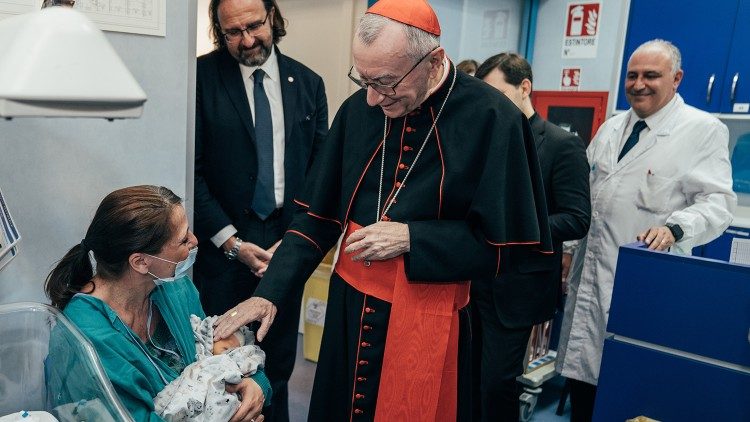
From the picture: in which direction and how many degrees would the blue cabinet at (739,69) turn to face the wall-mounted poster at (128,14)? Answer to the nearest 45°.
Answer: approximately 45° to its right

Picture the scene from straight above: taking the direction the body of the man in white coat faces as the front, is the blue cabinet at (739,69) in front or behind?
behind

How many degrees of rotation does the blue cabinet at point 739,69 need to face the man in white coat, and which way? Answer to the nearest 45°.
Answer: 0° — it already faces them

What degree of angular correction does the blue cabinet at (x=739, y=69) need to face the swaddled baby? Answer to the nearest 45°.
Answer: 0° — it already faces them

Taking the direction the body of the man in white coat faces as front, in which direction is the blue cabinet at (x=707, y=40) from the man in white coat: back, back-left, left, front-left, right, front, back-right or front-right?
back-right

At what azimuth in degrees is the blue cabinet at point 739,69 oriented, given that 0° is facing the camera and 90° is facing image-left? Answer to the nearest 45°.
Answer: approximately 0°

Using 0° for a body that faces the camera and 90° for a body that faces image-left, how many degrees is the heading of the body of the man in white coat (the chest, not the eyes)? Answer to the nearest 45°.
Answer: approximately 45°
